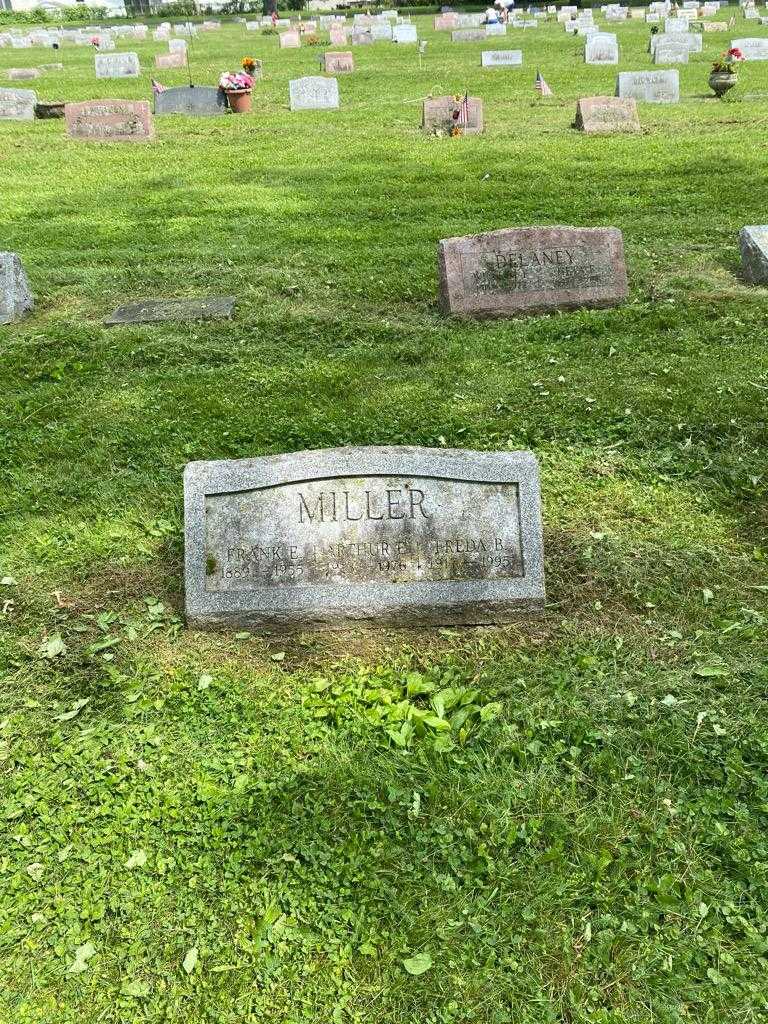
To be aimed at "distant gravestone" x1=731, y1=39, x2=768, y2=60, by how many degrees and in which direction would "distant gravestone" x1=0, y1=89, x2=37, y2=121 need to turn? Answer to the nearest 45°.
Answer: approximately 90° to its left

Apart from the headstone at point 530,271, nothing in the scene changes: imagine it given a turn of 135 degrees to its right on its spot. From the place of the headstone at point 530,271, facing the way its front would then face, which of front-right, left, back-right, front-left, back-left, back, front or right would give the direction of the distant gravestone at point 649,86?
front-right

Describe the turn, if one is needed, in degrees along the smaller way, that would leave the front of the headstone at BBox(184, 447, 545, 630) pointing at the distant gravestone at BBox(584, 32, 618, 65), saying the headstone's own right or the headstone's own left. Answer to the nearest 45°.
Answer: approximately 180°

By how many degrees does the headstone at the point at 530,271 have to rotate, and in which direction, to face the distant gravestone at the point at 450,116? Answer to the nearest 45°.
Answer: approximately 180°

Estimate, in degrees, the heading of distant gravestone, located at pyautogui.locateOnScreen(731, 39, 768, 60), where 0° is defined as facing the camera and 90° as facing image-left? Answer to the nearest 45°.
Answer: approximately 0°

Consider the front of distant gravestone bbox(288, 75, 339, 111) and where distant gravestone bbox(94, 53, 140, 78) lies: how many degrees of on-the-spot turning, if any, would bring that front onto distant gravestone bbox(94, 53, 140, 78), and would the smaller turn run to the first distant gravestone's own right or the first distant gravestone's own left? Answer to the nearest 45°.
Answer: approximately 135° to the first distant gravestone's own right

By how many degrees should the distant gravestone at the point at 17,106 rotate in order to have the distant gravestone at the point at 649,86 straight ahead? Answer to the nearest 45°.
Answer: approximately 45° to its left

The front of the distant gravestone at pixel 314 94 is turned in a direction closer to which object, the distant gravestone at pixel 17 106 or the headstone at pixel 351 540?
the headstone

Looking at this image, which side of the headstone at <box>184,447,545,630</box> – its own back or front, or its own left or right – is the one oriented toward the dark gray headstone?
back

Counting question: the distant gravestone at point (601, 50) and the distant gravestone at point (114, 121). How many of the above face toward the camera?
2

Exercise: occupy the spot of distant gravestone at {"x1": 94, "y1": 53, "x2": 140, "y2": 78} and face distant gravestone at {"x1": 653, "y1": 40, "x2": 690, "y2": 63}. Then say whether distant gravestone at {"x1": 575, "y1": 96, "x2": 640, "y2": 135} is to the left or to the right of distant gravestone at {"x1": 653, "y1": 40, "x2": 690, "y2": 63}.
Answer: right
